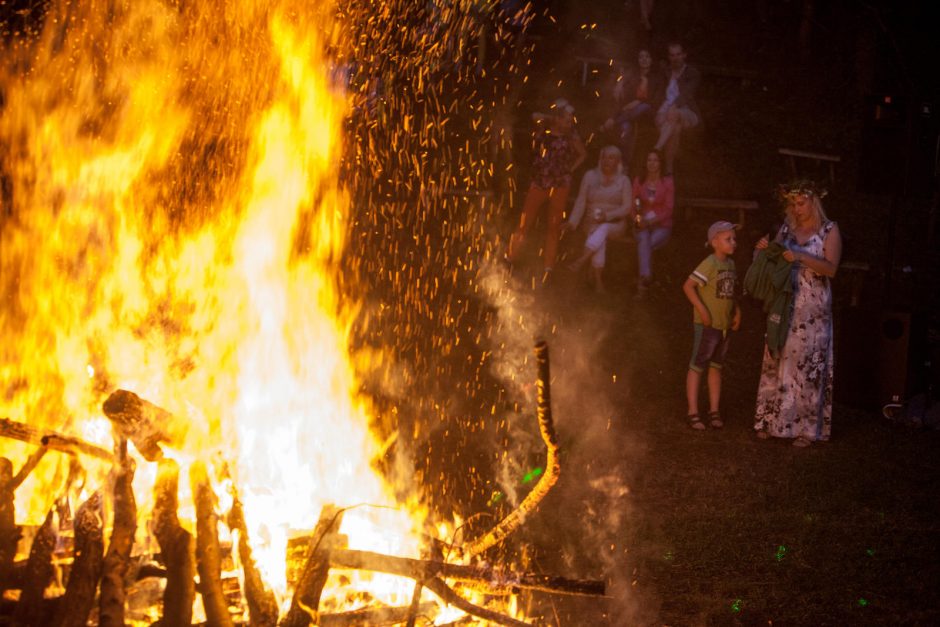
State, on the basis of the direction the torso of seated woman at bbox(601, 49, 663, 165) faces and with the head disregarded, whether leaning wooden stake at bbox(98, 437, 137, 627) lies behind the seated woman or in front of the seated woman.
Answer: in front

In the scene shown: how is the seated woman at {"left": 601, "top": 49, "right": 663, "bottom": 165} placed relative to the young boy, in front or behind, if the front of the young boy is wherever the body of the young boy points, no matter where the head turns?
behind

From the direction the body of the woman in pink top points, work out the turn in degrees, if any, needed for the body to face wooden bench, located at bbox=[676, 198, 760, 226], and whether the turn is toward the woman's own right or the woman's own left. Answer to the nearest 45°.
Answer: approximately 135° to the woman's own left

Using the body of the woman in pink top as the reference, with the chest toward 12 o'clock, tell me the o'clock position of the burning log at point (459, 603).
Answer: The burning log is roughly at 12 o'clock from the woman in pink top.

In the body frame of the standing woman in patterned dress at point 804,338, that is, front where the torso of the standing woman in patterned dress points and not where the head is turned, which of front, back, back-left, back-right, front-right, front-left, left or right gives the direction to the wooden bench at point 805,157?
back-right

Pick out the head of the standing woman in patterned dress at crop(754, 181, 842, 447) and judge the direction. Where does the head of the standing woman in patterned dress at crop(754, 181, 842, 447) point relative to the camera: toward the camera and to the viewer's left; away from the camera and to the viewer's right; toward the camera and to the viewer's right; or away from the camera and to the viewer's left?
toward the camera and to the viewer's left

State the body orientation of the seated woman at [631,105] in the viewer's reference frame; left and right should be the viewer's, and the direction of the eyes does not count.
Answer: facing the viewer and to the left of the viewer

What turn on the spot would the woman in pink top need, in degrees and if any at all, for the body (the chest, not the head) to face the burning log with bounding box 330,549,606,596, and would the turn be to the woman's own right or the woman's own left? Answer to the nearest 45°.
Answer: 0° — they already face it

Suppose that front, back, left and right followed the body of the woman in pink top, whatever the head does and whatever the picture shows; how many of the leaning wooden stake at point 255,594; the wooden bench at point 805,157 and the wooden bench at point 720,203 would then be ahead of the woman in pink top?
1
